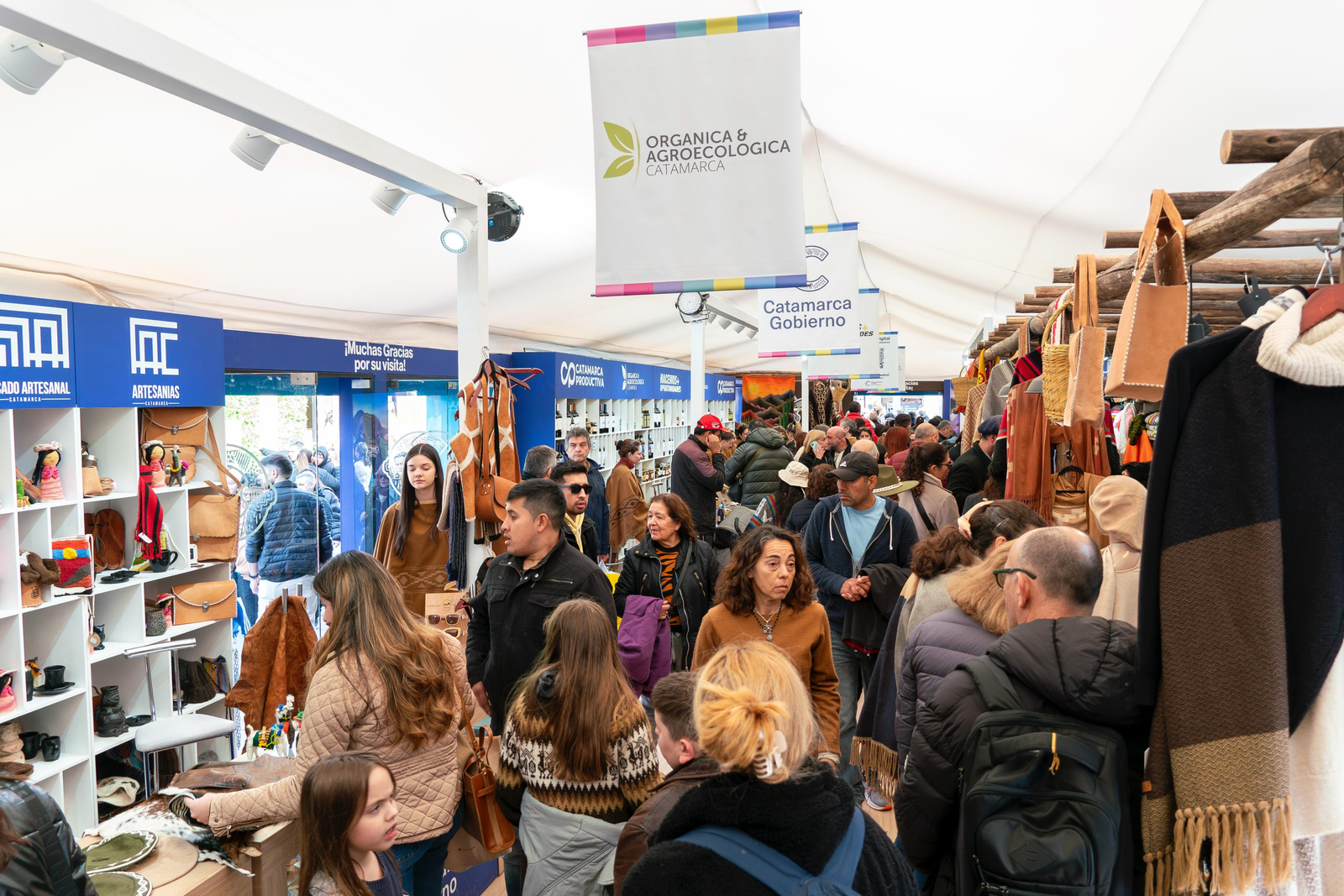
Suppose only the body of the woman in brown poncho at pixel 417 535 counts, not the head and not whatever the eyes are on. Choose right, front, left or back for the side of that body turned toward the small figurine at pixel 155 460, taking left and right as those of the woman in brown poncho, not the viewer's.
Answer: right

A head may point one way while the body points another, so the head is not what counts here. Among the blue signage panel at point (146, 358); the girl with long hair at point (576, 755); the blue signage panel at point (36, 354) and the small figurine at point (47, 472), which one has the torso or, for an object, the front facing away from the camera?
the girl with long hair

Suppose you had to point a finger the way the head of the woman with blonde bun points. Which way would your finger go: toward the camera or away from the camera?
away from the camera

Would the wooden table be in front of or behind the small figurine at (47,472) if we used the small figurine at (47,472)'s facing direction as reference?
in front

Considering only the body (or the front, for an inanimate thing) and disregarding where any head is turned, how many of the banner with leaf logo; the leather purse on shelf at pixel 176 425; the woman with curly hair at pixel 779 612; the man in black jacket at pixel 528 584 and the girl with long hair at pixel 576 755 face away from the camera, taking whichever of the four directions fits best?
1

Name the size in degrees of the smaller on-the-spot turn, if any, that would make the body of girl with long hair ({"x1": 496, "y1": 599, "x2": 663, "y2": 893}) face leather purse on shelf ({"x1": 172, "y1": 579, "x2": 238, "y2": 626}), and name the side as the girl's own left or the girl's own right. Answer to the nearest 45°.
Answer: approximately 45° to the girl's own left

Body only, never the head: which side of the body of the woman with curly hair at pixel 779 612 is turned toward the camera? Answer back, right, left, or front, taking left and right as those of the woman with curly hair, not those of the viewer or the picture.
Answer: front

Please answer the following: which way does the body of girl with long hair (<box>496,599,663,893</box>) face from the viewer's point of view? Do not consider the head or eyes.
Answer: away from the camera

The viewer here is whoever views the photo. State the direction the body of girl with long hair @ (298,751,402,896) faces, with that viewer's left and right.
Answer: facing the viewer and to the right of the viewer

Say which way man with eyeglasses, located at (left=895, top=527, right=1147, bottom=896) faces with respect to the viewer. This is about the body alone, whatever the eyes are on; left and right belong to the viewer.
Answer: facing away from the viewer and to the left of the viewer
